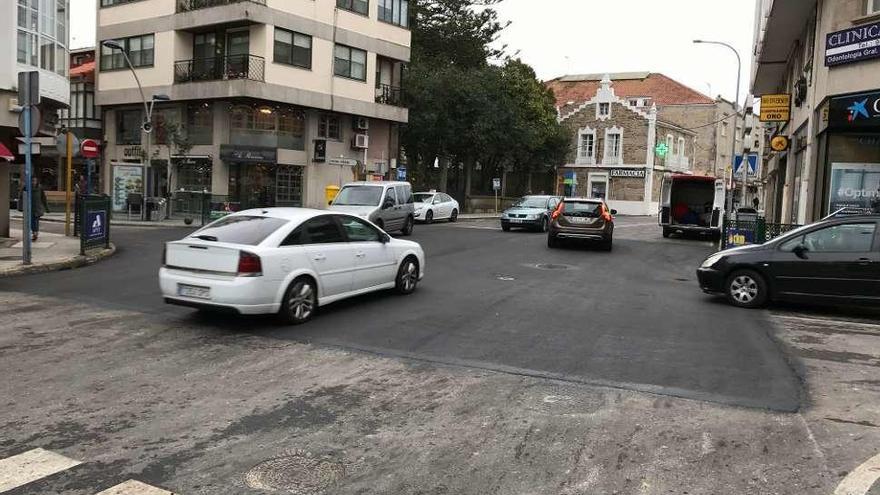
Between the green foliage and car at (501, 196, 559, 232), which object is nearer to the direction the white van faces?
the green foliage

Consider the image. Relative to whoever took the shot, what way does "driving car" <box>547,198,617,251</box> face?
facing away from the viewer

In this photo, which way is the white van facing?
away from the camera

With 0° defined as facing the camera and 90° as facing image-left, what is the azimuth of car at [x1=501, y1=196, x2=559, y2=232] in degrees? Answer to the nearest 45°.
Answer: approximately 45°

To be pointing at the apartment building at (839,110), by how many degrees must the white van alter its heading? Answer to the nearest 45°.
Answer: approximately 180°

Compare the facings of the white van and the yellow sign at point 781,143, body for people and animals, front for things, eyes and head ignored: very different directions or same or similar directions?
very different directions

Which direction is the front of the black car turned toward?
to the viewer's left

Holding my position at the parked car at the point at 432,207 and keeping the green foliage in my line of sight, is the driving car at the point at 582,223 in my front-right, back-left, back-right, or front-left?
back-right

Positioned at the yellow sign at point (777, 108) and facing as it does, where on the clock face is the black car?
The black car is roughly at 12 o'clock from the yellow sign.

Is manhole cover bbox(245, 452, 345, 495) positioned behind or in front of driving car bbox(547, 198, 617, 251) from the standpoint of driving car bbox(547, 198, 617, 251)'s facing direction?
behind

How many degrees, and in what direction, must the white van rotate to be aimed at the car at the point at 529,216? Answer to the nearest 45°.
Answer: approximately 90° to its left

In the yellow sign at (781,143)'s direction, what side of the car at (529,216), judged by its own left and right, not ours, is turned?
left

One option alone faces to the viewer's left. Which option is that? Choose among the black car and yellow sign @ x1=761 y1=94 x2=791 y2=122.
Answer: the black car
